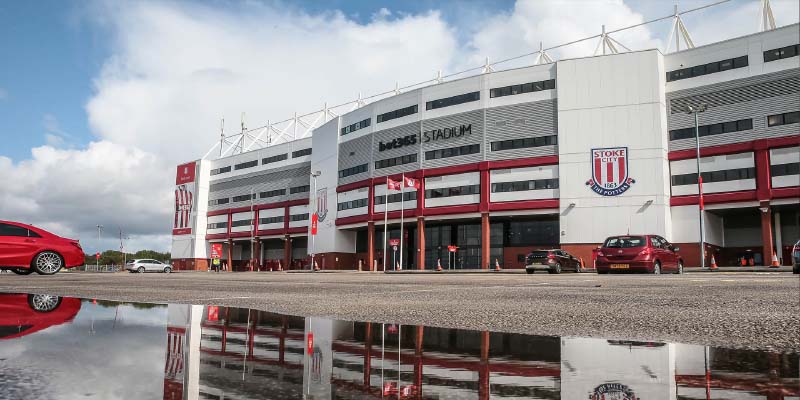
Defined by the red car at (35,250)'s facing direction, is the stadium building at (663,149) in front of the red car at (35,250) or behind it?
behind

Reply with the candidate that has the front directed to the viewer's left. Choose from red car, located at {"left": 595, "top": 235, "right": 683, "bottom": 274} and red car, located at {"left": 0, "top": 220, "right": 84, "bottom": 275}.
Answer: red car, located at {"left": 0, "top": 220, "right": 84, "bottom": 275}

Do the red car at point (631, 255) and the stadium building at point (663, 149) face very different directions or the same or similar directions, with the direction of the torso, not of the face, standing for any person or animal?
very different directions

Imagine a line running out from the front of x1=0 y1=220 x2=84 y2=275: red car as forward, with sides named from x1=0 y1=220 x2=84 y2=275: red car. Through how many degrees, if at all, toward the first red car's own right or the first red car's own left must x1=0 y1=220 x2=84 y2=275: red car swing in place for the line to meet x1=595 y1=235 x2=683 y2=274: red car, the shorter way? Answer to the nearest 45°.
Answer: approximately 180°

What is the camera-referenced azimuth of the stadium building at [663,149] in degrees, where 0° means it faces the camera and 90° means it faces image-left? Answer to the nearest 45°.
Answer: approximately 45°

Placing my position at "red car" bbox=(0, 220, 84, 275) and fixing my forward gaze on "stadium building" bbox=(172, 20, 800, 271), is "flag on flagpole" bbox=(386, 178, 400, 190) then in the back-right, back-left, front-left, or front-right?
front-left

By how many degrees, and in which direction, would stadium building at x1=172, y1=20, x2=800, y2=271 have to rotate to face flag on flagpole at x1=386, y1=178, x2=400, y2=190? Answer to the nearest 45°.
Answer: approximately 45° to its right

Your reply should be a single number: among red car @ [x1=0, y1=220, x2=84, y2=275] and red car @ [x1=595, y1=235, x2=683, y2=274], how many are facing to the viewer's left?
1

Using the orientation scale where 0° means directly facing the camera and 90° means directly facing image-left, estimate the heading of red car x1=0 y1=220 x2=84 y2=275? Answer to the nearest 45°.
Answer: approximately 90°

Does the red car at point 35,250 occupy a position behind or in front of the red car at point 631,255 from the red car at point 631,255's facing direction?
behind

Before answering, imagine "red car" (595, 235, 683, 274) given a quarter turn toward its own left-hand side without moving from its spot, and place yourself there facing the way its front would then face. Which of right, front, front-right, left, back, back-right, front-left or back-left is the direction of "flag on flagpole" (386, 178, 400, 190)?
front

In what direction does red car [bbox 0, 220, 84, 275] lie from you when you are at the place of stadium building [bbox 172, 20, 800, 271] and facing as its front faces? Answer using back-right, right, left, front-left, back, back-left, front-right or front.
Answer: front

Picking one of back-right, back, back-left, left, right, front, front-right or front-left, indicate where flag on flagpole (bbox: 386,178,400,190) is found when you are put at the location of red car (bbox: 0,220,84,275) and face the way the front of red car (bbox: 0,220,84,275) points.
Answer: back-right

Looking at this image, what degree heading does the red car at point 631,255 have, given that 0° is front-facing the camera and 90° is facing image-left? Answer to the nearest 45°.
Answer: approximately 225°
